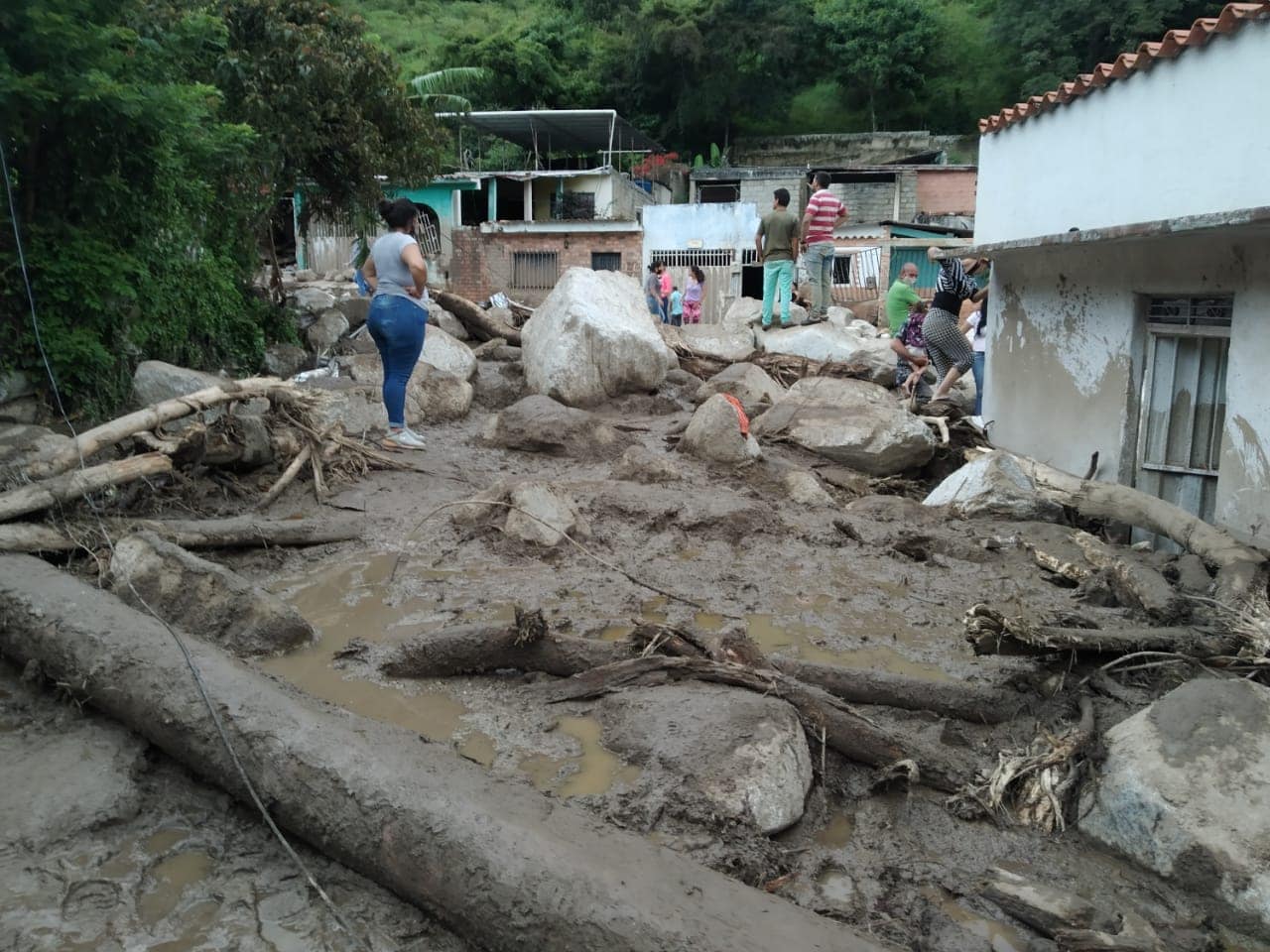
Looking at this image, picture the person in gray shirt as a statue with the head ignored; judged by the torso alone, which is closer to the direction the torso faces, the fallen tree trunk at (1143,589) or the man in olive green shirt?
the man in olive green shirt

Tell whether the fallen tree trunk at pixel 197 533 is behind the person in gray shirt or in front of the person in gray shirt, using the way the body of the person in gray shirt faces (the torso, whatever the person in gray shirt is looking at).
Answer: behind

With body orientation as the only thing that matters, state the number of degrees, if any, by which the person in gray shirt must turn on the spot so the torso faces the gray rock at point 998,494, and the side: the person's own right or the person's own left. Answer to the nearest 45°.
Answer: approximately 45° to the person's own right

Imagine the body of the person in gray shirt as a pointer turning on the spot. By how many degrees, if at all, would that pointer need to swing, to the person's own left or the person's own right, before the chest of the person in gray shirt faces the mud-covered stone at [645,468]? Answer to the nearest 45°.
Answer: approximately 45° to the person's own right

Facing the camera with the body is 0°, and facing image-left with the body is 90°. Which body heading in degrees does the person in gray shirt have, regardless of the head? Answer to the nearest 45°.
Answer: approximately 225°

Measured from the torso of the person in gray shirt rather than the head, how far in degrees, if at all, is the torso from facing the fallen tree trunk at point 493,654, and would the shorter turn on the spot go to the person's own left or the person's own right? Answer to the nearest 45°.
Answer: approximately 135° to the person's own right

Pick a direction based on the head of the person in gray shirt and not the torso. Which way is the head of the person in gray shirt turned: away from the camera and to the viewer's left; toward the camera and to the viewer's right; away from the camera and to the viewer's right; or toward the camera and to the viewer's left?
away from the camera and to the viewer's right

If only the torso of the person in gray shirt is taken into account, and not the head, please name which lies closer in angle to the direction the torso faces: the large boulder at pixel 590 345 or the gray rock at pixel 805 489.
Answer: the large boulder
